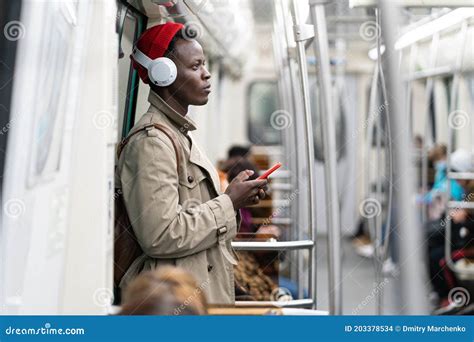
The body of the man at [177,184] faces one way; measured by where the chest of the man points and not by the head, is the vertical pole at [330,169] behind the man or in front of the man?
in front

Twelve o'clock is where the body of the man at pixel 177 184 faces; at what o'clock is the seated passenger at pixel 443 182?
The seated passenger is roughly at 10 o'clock from the man.

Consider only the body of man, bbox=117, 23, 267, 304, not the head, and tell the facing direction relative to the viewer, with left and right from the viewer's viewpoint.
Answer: facing to the right of the viewer

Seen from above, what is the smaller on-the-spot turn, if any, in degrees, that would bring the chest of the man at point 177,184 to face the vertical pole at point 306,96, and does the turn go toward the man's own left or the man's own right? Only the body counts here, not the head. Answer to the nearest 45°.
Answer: approximately 45° to the man's own left

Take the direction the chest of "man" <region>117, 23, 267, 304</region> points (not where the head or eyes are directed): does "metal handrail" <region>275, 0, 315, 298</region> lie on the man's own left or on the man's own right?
on the man's own left

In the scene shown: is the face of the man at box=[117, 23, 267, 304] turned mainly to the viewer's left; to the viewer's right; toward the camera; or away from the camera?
to the viewer's right

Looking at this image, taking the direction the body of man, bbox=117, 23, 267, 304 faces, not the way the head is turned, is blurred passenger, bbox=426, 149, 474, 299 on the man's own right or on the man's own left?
on the man's own left
